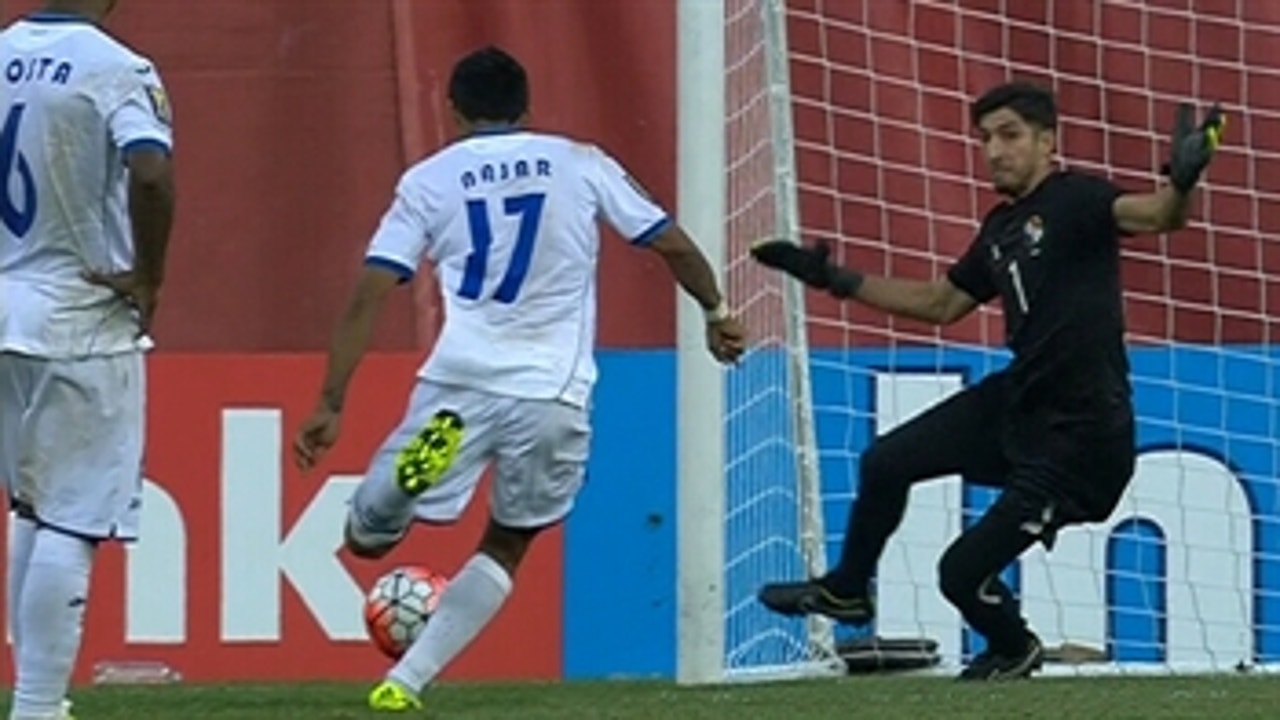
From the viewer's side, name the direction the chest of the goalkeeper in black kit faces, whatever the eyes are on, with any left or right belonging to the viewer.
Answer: facing the viewer and to the left of the viewer

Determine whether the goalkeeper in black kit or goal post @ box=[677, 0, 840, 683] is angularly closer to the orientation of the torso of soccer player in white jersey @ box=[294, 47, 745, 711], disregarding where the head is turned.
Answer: the goal post

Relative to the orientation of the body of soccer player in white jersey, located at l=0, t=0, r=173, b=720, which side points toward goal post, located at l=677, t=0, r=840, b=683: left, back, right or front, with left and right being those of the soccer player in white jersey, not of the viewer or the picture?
front

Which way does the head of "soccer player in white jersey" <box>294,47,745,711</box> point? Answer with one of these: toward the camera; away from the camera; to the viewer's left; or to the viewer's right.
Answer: away from the camera

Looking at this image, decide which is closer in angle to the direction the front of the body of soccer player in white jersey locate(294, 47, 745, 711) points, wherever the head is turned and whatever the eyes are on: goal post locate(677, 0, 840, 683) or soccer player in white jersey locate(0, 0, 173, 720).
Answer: the goal post

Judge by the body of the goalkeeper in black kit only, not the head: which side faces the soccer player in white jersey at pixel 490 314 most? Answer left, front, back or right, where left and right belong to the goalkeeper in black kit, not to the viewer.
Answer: front

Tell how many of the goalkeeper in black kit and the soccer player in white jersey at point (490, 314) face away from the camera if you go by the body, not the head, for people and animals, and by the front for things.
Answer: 1

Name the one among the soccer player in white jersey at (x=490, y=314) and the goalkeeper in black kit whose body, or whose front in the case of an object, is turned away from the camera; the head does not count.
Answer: the soccer player in white jersey

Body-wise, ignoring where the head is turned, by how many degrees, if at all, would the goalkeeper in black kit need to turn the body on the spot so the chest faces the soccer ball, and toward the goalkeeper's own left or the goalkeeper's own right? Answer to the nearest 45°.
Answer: approximately 45° to the goalkeeper's own right

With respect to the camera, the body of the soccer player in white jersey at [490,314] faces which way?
away from the camera

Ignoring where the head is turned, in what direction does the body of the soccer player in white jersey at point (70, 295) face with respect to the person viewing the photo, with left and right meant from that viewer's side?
facing away from the viewer and to the right of the viewer

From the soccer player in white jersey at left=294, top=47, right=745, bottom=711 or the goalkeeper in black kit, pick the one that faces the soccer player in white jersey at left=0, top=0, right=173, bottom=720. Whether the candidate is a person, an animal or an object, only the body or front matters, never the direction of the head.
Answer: the goalkeeper in black kit

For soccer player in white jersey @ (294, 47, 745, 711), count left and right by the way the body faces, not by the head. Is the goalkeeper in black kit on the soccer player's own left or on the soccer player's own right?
on the soccer player's own right

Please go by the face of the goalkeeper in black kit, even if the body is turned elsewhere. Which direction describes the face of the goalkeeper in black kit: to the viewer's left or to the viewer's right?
to the viewer's left
